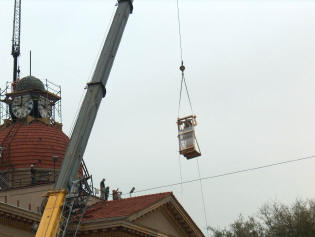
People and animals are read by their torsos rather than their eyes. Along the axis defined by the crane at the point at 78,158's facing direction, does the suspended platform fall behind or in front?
in front

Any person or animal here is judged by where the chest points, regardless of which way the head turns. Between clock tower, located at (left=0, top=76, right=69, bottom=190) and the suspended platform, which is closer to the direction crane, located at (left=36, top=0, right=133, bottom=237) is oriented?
the suspended platform
